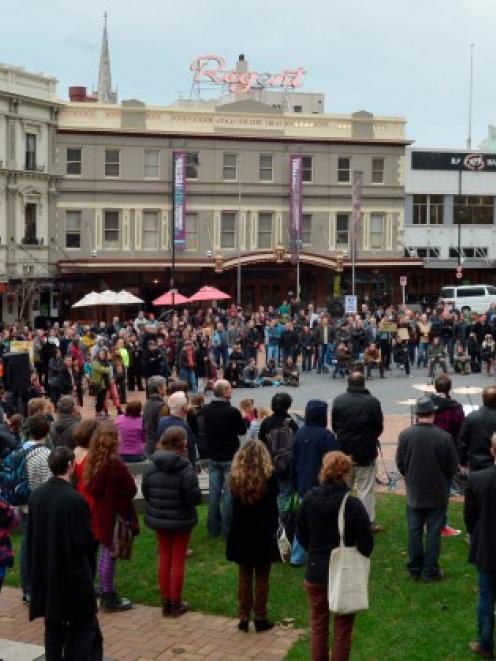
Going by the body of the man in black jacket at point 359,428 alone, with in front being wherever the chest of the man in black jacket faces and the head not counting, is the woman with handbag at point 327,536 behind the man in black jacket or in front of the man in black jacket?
behind

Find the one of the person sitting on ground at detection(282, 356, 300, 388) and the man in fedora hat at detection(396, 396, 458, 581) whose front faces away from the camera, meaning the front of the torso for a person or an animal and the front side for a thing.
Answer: the man in fedora hat

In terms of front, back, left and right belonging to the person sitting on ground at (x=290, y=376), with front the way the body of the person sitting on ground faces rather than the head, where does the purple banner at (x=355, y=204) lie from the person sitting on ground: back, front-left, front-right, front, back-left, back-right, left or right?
back

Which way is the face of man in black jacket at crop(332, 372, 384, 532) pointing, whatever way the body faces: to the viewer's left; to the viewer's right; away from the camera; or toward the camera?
away from the camera

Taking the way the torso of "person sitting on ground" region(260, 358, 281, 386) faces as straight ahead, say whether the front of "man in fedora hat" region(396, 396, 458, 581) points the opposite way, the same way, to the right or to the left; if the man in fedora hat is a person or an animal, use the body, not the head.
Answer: the opposite way

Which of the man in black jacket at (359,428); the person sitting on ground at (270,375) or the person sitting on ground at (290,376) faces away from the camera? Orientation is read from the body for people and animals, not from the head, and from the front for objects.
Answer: the man in black jacket

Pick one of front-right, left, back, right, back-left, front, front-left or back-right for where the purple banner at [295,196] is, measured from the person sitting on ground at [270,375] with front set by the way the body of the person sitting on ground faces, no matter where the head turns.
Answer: back

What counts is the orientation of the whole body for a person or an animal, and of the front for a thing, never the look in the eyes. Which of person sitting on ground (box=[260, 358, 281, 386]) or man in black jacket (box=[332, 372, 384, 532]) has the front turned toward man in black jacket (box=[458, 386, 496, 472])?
the person sitting on ground

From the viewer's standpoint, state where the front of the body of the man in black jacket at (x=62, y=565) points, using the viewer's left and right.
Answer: facing away from the viewer and to the right of the viewer

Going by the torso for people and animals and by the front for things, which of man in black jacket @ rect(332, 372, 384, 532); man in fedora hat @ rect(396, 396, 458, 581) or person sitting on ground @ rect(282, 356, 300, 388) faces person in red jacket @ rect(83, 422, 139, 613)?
the person sitting on ground

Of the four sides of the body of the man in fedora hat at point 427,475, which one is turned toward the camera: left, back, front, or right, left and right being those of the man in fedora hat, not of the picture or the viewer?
back

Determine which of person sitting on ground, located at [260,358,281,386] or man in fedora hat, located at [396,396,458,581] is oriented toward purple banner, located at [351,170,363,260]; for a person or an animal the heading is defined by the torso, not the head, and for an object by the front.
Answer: the man in fedora hat

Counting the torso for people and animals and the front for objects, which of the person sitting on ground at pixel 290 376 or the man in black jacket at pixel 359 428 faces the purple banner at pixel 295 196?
the man in black jacket

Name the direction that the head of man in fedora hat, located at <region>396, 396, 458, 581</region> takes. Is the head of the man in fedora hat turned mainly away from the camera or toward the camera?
away from the camera

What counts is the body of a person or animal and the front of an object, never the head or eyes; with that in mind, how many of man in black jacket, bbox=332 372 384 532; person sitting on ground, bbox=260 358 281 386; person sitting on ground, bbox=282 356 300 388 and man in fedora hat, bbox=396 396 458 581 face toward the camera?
2

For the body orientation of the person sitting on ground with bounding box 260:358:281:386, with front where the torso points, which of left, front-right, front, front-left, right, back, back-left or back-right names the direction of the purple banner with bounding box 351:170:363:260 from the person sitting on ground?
back

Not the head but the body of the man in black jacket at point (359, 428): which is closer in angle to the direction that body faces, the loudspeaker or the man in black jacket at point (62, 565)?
the loudspeaker
